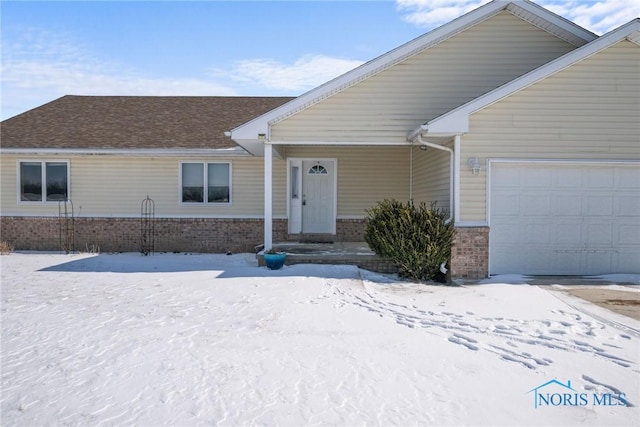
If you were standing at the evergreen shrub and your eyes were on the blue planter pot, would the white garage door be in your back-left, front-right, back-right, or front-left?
back-right

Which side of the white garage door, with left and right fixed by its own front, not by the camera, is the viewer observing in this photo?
front

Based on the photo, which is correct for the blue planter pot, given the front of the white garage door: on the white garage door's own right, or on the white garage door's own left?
on the white garage door's own right

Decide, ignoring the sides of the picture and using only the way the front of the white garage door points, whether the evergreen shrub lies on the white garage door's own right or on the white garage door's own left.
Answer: on the white garage door's own right
